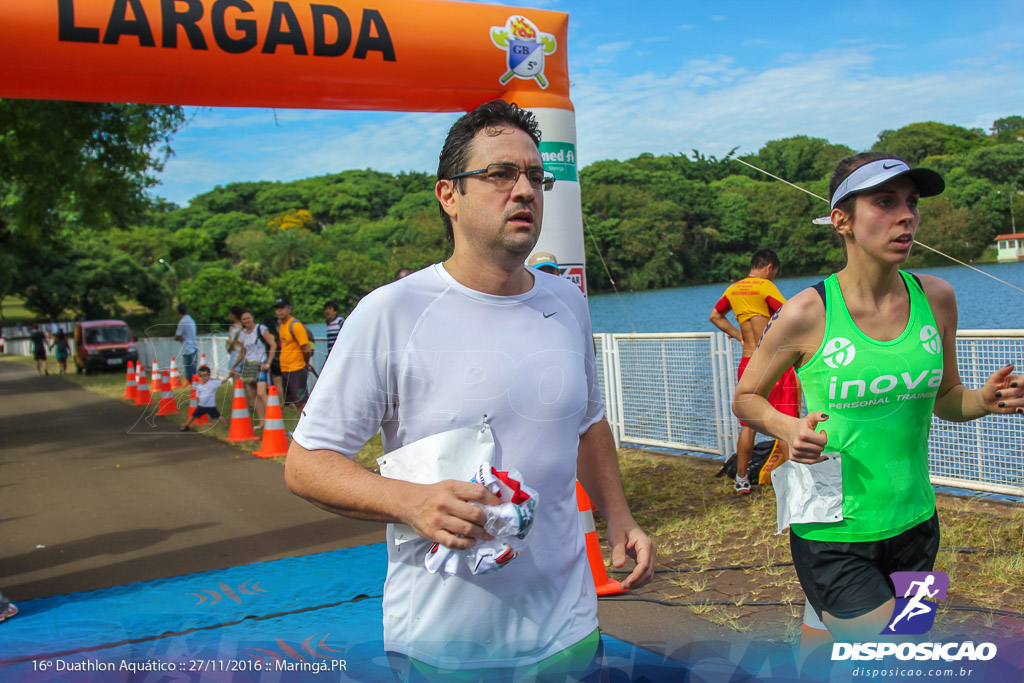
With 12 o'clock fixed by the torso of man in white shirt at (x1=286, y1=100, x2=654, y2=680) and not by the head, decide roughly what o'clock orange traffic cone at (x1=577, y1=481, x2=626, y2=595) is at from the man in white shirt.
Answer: The orange traffic cone is roughly at 8 o'clock from the man in white shirt.

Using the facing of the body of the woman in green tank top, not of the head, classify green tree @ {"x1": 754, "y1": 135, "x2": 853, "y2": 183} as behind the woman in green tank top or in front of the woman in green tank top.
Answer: behind

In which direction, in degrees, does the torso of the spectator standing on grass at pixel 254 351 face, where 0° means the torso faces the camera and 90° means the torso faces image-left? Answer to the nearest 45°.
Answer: approximately 45°

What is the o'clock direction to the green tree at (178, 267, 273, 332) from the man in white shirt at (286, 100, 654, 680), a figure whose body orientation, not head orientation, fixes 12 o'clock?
The green tree is roughly at 7 o'clock from the man in white shirt.

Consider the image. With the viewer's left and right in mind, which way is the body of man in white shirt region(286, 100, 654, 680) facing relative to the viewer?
facing the viewer and to the right of the viewer

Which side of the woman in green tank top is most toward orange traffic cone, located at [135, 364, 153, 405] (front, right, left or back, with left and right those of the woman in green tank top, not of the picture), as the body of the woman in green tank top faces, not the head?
back

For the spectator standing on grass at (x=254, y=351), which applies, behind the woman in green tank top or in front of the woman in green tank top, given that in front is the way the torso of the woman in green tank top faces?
behind

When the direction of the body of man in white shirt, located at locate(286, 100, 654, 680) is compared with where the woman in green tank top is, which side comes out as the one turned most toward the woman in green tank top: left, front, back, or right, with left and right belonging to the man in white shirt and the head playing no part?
left
